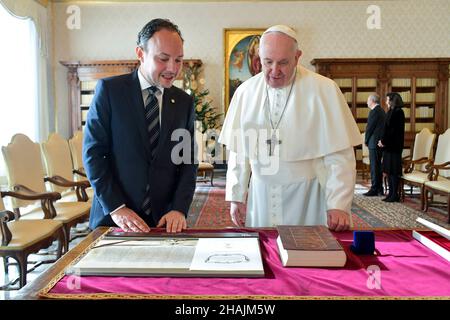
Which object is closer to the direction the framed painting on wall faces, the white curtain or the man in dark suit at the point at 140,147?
the man in dark suit

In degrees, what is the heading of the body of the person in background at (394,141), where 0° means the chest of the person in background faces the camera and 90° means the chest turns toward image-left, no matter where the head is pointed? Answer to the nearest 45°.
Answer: approximately 90°

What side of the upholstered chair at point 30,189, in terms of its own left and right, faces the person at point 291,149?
front

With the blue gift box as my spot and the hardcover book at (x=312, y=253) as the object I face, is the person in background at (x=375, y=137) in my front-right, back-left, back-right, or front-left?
back-right

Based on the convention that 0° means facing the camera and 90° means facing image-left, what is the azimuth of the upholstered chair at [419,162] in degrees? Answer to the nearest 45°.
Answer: approximately 45°

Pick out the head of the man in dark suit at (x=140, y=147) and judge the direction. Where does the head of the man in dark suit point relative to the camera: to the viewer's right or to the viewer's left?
to the viewer's right

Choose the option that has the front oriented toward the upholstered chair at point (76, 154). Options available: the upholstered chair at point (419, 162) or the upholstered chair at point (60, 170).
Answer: the upholstered chair at point (419, 162)

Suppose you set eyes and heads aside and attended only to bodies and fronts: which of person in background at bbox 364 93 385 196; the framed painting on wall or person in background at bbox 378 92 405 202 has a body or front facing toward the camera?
the framed painting on wall

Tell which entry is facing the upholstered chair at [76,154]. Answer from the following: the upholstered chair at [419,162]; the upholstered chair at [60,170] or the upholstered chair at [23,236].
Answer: the upholstered chair at [419,162]

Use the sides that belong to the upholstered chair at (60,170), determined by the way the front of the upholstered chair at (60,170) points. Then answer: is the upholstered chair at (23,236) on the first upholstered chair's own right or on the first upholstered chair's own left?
on the first upholstered chair's own right

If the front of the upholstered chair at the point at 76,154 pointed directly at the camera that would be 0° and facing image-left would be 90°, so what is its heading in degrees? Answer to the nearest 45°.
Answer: approximately 315°

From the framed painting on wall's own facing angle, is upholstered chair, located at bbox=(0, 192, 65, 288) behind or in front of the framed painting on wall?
in front

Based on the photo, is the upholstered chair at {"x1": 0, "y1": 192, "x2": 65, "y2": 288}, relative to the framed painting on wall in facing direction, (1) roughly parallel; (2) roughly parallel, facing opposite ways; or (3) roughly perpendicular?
roughly perpendicular

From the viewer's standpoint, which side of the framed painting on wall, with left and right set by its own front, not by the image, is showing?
front

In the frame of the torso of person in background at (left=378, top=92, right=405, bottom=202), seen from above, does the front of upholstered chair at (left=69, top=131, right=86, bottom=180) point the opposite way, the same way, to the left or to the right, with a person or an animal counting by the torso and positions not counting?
the opposite way
